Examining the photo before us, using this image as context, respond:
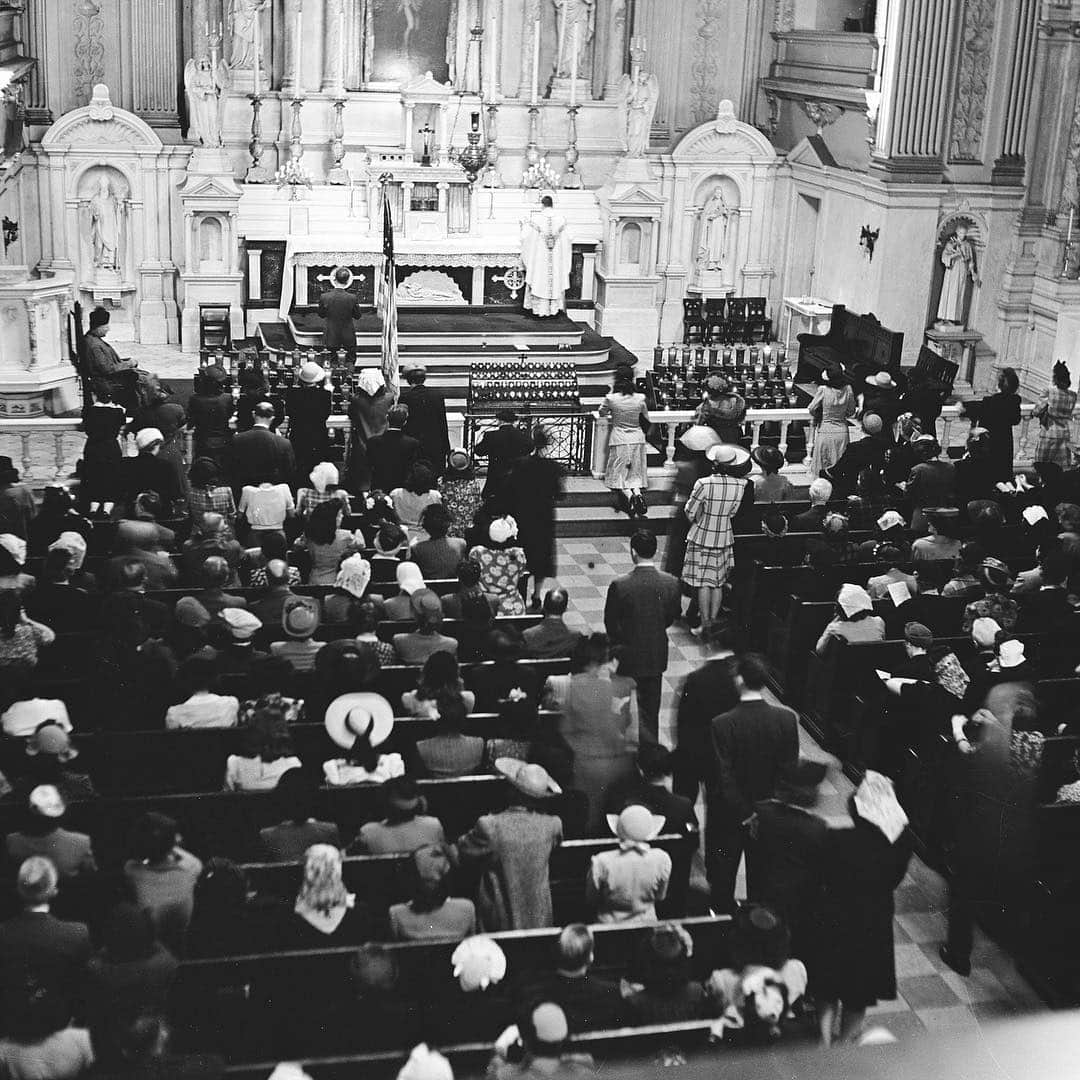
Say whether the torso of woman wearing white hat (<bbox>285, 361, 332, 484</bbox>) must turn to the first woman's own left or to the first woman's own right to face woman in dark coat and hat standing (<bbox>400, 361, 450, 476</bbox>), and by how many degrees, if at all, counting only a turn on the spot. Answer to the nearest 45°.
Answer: approximately 90° to the first woman's own right

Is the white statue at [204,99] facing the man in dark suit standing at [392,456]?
yes

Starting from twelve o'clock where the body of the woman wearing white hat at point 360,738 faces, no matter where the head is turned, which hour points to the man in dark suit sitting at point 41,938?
The man in dark suit sitting is roughly at 7 o'clock from the woman wearing white hat.

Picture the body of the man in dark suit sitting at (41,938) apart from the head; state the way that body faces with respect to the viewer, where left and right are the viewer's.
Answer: facing away from the viewer

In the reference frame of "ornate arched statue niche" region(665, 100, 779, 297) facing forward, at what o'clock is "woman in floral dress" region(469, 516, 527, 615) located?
The woman in floral dress is roughly at 12 o'clock from the ornate arched statue niche.

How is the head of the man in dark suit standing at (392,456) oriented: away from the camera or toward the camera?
away from the camera

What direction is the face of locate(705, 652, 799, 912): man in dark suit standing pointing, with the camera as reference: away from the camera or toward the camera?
away from the camera

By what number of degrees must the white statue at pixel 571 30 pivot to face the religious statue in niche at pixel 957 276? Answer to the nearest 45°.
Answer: approximately 45° to its left

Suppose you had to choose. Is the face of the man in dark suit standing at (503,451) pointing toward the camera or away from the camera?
away from the camera

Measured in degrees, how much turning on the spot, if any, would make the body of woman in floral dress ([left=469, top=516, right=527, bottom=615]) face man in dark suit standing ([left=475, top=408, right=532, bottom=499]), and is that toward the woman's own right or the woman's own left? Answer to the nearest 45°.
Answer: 0° — they already face them

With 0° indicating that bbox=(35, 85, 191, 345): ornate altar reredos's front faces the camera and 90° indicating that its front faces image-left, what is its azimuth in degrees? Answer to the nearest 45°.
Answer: approximately 0°

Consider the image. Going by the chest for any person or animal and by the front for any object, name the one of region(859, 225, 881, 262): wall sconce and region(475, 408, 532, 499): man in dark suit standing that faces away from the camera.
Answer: the man in dark suit standing

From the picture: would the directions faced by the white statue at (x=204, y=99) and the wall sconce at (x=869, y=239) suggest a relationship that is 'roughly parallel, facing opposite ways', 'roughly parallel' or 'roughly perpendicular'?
roughly perpendicular

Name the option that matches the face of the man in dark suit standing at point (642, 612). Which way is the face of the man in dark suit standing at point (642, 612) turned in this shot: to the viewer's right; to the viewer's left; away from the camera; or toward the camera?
away from the camera

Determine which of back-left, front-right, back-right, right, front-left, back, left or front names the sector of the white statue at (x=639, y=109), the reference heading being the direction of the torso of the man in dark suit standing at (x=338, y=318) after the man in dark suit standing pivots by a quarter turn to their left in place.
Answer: back-right
